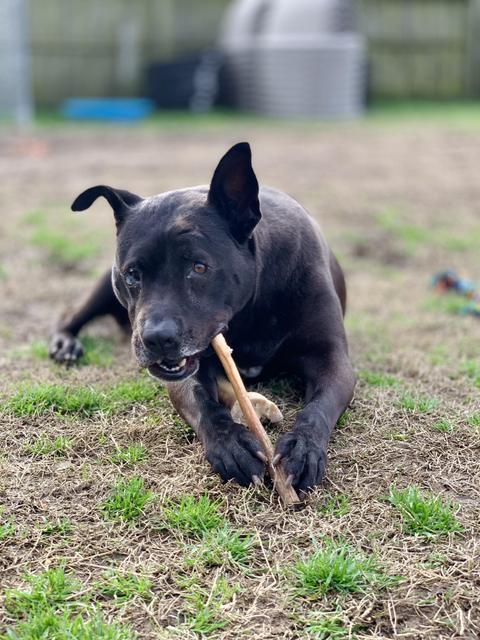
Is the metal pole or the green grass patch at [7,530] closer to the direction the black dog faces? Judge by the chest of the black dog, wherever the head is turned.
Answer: the green grass patch

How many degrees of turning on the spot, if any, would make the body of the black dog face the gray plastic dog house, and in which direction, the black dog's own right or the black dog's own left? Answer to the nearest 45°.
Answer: approximately 180°

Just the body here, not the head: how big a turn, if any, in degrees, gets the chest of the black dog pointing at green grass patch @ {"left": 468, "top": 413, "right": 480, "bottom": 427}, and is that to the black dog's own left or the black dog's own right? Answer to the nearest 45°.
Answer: approximately 90° to the black dog's own left

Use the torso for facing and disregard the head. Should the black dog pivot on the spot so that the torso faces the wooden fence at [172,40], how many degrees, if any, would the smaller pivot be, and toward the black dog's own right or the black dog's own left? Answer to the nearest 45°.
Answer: approximately 180°

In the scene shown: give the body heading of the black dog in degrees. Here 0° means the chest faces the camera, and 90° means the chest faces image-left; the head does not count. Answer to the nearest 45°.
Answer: approximately 0°

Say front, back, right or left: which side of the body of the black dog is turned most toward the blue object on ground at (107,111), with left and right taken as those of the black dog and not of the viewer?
back

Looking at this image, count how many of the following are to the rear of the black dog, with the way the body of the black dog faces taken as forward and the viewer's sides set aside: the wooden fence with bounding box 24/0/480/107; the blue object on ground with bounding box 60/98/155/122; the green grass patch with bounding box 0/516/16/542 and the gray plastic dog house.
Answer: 3

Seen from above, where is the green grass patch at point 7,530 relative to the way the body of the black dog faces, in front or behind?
in front

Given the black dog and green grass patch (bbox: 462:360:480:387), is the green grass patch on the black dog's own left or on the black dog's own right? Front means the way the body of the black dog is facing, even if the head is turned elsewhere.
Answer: on the black dog's own left
